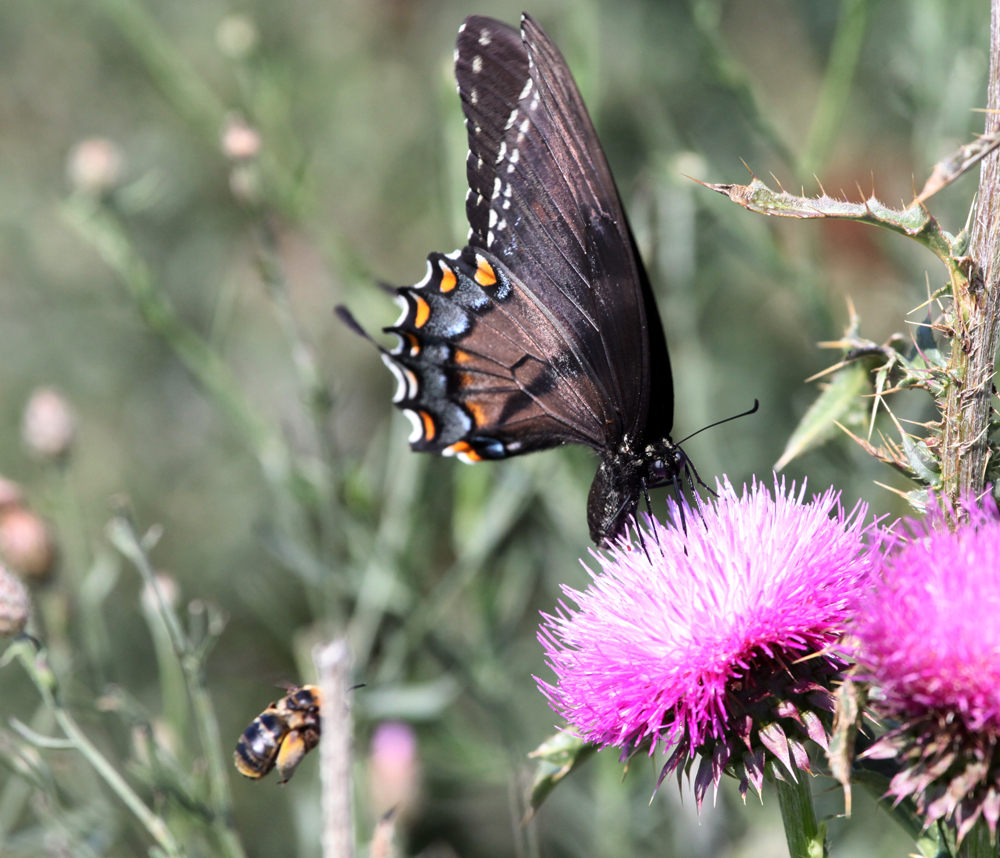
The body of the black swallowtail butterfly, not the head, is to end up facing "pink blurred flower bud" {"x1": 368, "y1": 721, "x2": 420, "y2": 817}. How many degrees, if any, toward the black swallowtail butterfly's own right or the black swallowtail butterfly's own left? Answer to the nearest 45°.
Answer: approximately 135° to the black swallowtail butterfly's own left

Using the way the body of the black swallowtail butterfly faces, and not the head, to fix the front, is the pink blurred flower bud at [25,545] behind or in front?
behind

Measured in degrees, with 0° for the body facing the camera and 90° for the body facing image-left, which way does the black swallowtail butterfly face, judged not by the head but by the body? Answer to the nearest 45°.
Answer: approximately 270°

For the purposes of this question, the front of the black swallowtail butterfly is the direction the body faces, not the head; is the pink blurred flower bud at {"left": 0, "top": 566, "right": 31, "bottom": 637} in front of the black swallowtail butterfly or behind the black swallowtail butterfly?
behind
